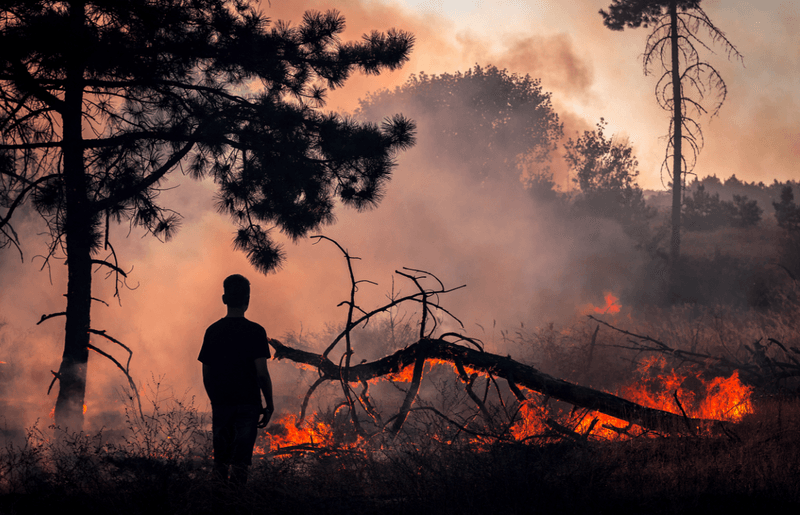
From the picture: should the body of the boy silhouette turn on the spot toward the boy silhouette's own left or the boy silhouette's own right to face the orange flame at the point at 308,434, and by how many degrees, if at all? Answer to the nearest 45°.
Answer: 0° — they already face it

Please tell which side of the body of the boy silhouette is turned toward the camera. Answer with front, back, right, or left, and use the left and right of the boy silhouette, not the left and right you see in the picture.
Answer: back

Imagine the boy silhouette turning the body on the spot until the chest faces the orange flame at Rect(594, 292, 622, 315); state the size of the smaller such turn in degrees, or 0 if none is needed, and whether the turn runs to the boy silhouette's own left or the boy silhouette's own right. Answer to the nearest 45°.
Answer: approximately 45° to the boy silhouette's own right
